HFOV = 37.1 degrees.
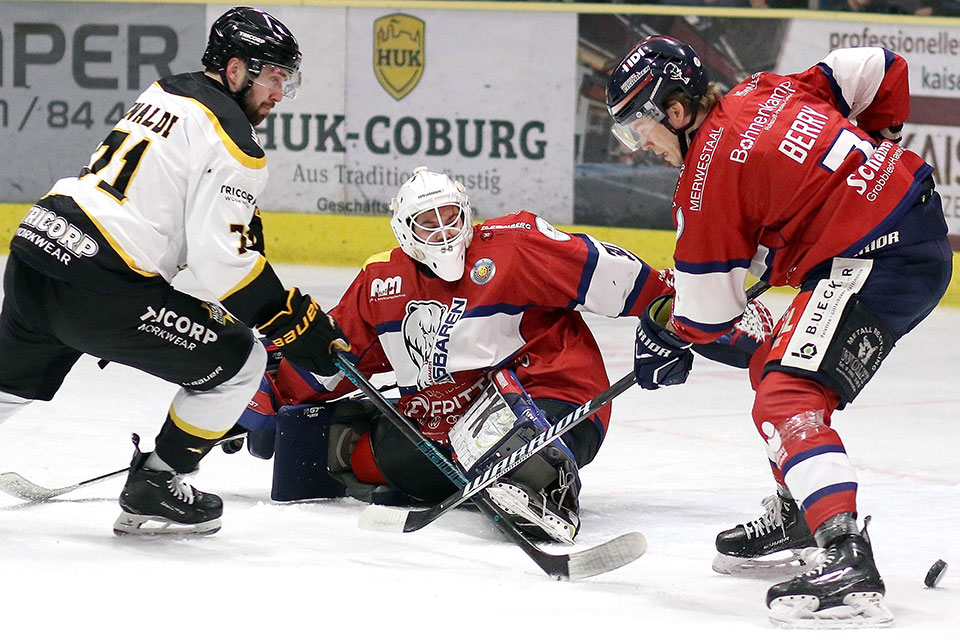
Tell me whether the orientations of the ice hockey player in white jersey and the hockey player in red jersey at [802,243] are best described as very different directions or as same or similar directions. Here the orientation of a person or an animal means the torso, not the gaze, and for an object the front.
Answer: very different directions

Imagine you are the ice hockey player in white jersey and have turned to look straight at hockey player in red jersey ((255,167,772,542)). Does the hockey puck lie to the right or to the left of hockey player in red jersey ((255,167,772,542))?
right

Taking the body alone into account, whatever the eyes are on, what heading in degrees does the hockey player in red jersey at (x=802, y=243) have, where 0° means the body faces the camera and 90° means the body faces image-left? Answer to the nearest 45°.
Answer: approximately 90°

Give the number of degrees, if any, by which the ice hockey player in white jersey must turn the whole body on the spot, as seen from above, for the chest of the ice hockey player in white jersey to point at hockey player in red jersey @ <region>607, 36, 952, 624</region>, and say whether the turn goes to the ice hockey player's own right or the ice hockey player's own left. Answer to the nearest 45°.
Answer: approximately 45° to the ice hockey player's own right

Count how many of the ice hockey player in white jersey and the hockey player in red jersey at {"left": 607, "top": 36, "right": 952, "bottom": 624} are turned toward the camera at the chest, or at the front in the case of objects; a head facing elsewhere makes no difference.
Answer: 0

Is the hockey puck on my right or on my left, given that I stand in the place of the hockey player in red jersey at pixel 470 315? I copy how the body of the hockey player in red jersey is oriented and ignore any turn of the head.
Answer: on my left

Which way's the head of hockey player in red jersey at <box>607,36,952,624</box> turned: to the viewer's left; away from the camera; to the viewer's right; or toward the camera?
to the viewer's left

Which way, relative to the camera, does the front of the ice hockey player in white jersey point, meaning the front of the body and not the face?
to the viewer's right

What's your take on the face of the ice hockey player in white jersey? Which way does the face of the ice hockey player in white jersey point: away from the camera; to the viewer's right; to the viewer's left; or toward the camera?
to the viewer's right

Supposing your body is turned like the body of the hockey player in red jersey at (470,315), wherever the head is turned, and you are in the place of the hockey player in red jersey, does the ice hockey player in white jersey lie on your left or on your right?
on your right

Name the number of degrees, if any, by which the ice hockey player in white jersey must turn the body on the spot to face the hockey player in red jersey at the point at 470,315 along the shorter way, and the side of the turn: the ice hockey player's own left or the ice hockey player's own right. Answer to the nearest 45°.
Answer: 0° — they already face them

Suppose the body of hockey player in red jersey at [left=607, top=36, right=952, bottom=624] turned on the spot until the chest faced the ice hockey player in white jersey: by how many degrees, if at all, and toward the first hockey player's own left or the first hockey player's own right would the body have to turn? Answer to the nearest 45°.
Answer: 0° — they already face them

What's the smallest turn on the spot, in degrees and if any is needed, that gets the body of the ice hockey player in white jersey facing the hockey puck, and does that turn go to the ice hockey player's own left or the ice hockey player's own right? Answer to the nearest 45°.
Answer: approximately 45° to the ice hockey player's own right
